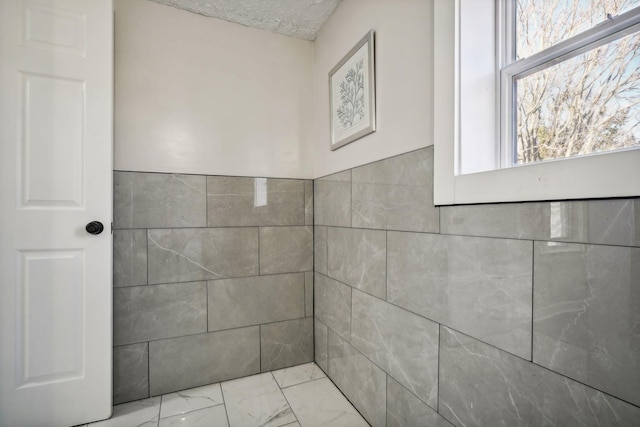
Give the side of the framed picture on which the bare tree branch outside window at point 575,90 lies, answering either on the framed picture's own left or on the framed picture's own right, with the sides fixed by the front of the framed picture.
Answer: on the framed picture's own left

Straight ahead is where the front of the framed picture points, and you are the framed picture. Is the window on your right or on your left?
on your left

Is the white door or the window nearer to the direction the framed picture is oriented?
the white door

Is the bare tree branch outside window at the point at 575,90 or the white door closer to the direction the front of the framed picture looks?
the white door

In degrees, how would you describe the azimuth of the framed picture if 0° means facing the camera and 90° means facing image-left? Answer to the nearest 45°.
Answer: approximately 45°
